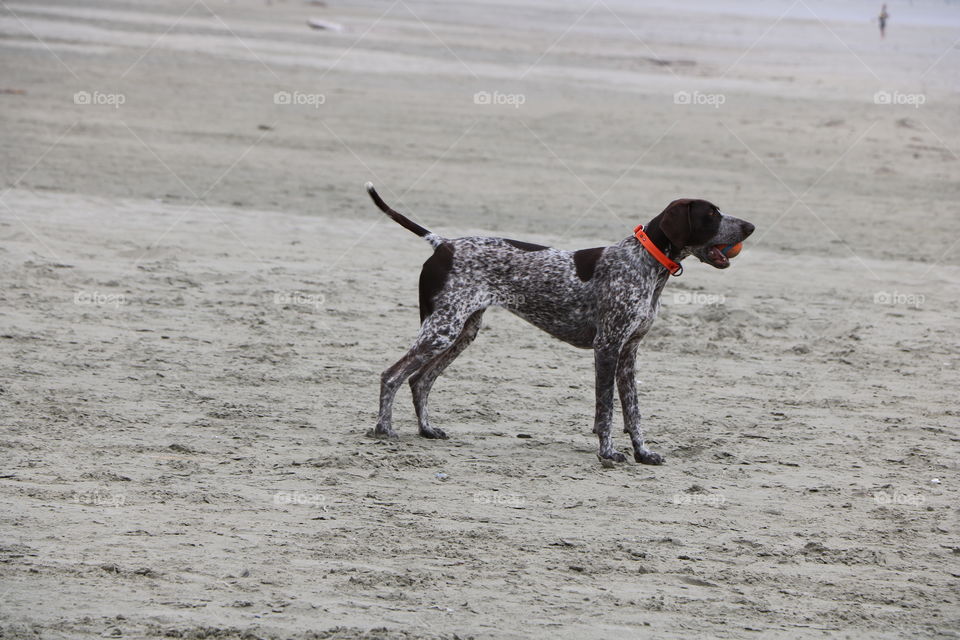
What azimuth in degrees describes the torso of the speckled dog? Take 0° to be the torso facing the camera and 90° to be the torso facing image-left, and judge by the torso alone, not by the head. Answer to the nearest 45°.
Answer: approximately 270°
